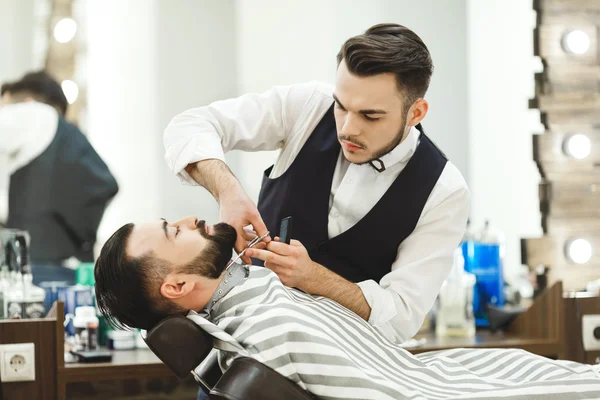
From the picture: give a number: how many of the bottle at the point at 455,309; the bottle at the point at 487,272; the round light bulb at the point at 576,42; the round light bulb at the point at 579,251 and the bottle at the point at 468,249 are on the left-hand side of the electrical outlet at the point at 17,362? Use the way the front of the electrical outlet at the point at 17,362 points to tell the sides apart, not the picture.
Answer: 5

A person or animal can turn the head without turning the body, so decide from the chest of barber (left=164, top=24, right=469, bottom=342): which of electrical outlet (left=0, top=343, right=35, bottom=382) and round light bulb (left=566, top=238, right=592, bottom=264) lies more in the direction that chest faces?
the electrical outlet

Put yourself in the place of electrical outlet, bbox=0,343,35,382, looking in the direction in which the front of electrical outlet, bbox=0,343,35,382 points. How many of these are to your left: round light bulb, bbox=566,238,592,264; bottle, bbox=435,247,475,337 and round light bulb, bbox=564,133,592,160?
3

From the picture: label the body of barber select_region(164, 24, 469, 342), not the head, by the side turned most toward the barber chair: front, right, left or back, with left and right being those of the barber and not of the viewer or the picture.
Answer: front

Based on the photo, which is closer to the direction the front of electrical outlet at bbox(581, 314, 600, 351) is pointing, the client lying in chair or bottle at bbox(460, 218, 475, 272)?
the client lying in chair

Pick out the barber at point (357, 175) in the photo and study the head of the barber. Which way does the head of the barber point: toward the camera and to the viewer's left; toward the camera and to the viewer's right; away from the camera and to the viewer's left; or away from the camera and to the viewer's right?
toward the camera and to the viewer's left

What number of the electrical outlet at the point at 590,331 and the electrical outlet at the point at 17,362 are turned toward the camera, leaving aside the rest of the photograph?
2

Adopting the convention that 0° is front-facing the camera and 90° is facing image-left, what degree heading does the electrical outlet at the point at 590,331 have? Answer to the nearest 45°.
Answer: approximately 0°

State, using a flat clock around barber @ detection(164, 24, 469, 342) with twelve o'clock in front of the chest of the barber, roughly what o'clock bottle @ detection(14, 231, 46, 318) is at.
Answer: The bottle is roughly at 2 o'clock from the barber.
